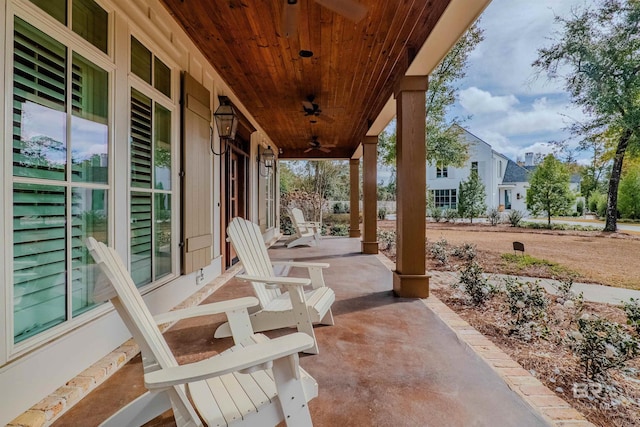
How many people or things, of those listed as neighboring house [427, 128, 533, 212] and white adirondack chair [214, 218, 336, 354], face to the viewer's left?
0

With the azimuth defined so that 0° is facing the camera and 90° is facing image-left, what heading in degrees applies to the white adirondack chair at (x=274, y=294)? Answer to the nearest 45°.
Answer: approximately 315°

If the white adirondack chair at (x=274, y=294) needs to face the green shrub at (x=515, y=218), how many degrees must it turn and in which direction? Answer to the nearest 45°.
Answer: approximately 90° to its left

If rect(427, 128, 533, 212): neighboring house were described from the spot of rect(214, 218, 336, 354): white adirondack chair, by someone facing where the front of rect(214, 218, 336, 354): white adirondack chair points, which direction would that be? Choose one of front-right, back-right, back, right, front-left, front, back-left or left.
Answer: left

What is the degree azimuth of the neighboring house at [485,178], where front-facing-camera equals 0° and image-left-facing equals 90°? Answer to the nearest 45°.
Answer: approximately 0°

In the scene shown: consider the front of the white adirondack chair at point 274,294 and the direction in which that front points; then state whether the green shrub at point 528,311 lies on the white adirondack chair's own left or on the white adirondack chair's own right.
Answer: on the white adirondack chair's own left

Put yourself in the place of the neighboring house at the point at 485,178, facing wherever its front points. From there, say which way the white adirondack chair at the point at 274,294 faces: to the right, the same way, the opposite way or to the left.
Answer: to the left

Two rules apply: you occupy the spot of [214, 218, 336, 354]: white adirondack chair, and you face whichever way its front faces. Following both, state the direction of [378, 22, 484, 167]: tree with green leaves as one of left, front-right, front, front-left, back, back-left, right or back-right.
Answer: left

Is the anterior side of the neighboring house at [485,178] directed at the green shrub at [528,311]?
yes

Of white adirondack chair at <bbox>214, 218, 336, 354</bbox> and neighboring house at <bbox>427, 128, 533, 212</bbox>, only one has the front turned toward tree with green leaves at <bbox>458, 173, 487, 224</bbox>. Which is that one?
the neighboring house

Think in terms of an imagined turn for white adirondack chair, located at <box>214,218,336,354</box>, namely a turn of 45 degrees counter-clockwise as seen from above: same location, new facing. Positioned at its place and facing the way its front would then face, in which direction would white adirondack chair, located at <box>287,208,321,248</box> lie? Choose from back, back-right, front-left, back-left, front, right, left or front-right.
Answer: left

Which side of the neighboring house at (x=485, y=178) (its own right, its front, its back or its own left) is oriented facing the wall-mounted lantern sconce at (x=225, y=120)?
front

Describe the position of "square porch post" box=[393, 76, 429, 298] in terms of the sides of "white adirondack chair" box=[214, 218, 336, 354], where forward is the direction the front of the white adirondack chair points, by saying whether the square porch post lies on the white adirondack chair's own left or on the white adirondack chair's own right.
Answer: on the white adirondack chair's own left

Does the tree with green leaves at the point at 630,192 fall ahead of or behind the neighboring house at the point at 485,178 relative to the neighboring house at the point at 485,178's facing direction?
ahead

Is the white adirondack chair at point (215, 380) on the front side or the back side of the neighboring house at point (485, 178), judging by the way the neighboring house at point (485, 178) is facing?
on the front side
